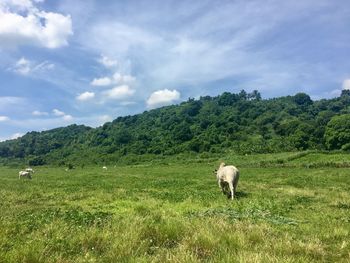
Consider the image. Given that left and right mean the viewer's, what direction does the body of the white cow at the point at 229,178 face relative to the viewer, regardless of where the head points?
facing away from the viewer and to the left of the viewer
